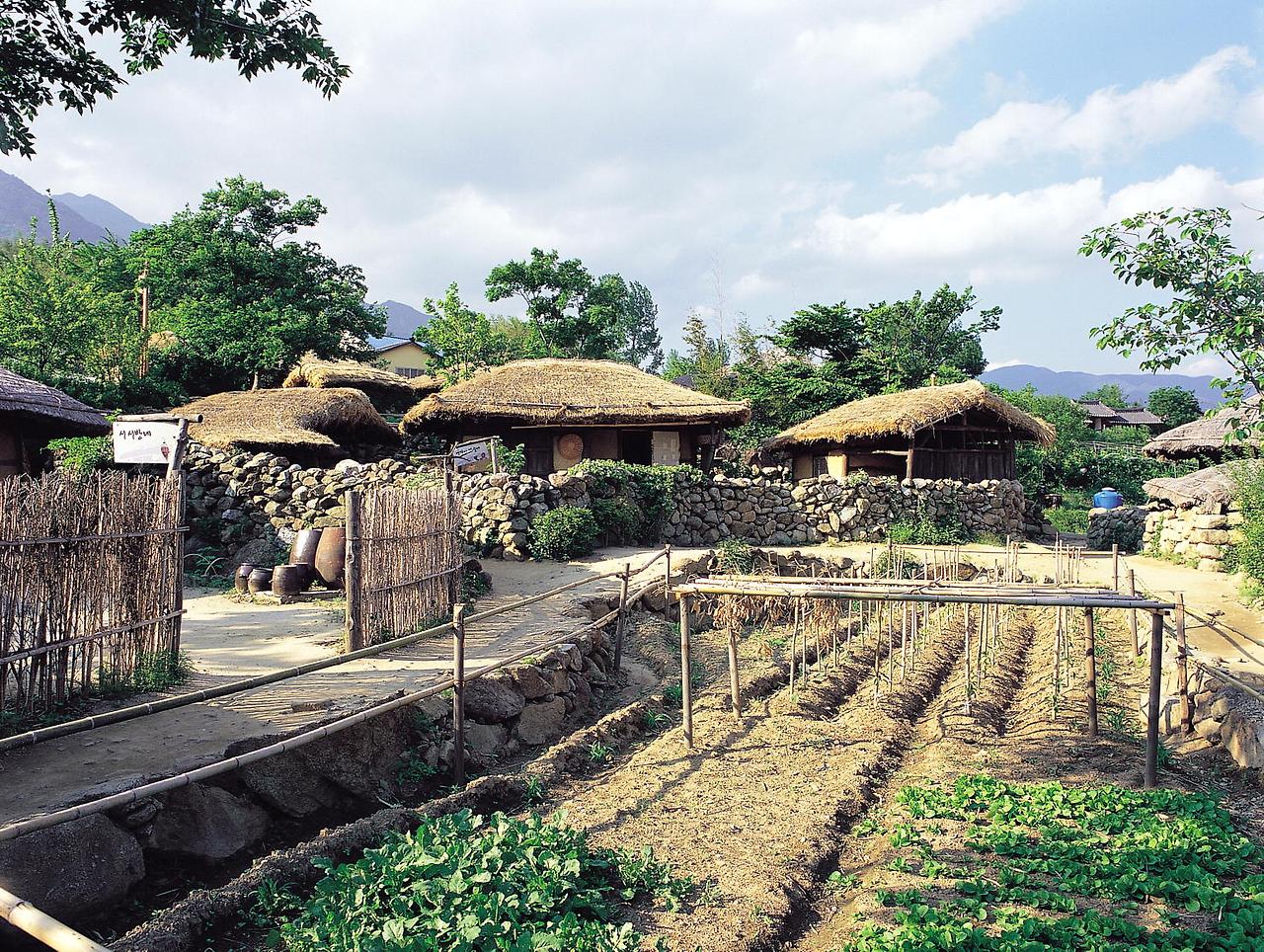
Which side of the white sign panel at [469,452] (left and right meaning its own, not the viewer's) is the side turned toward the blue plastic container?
left

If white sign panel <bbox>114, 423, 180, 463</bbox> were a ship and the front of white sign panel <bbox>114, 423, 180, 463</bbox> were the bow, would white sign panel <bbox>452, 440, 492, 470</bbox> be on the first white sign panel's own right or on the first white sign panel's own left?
on the first white sign panel's own left

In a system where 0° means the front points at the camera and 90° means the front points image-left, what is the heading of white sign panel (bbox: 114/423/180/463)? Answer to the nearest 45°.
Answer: approximately 0°

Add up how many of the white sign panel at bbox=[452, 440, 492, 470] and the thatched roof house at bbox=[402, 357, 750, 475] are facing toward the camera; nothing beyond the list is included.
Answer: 2

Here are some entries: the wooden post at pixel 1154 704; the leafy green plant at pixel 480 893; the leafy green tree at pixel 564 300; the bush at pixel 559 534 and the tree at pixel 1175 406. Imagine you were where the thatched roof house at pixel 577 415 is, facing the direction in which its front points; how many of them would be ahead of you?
3

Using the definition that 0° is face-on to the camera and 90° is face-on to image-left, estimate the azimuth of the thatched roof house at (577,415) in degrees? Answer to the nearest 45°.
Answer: approximately 0°

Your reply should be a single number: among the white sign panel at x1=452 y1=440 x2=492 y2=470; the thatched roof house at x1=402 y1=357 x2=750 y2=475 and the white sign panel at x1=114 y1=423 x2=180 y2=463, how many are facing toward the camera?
3

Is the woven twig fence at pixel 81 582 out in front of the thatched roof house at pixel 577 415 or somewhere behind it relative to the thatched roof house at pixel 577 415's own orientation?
in front

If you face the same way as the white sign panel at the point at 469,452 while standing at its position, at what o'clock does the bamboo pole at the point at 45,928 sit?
The bamboo pole is roughly at 12 o'clock from the white sign panel.
